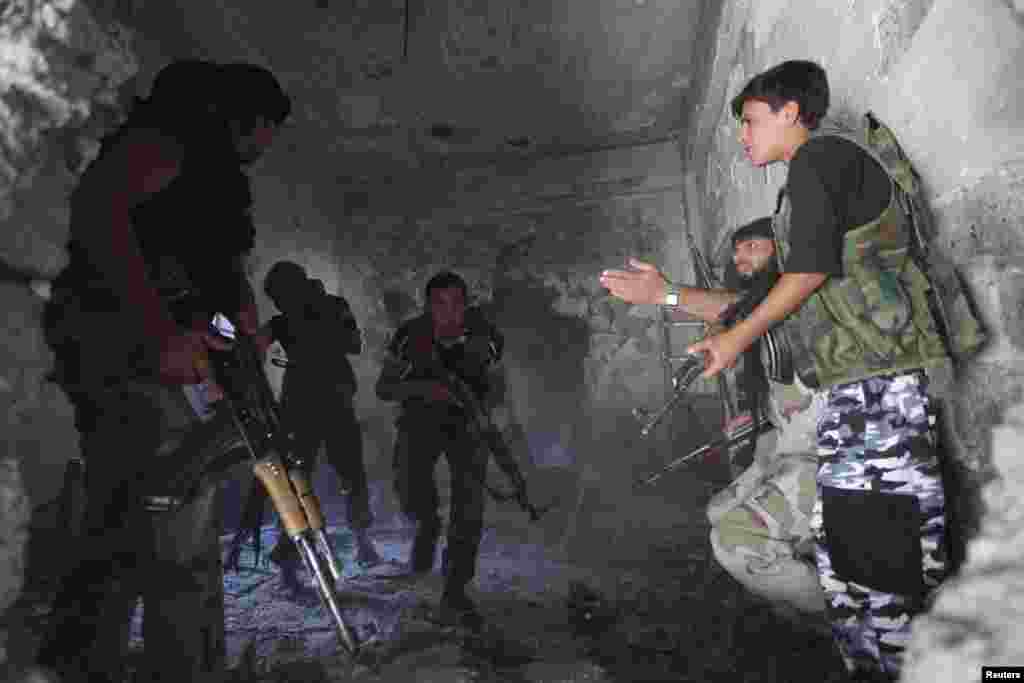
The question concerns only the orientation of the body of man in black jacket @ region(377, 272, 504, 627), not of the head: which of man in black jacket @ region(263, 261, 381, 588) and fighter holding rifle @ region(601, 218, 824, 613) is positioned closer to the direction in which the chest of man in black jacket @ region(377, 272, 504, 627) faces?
the fighter holding rifle

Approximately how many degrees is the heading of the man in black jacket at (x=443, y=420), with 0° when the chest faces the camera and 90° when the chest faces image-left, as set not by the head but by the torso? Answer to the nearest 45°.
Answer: approximately 0°

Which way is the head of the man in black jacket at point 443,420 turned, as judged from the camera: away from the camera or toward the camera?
toward the camera

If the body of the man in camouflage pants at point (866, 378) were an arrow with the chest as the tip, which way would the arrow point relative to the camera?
to the viewer's left

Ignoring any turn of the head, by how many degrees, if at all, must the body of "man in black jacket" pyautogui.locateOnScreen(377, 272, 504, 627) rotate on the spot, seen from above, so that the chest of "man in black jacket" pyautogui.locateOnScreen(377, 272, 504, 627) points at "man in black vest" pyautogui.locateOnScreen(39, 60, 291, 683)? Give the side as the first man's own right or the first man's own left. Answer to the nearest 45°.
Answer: approximately 45° to the first man's own right

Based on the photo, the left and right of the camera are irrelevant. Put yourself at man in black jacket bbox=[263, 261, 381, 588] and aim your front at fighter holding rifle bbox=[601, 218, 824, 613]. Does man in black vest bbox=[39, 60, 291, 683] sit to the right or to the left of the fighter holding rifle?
right

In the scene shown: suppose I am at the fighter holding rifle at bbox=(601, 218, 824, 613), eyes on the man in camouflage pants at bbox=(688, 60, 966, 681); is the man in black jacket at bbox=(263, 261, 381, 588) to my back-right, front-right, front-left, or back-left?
back-right

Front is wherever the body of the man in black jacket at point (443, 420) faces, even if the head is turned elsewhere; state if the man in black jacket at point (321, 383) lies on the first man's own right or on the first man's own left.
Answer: on the first man's own right

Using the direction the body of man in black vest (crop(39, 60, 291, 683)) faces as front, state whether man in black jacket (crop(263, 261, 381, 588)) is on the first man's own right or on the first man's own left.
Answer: on the first man's own left

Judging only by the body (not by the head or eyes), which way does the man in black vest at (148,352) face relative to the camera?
to the viewer's right

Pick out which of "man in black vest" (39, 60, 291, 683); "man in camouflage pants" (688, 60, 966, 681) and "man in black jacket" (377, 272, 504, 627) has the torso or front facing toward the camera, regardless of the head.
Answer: "man in black jacket" (377, 272, 504, 627)
